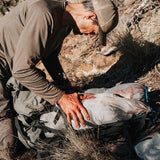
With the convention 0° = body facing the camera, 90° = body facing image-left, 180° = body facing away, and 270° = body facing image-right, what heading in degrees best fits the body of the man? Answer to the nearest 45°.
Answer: approximately 270°

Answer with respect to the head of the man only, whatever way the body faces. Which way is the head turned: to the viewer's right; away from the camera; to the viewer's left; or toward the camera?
to the viewer's right

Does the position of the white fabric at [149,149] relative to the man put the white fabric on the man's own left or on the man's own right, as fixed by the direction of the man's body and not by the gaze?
on the man's own right
